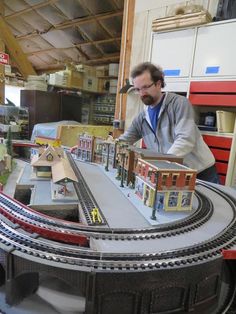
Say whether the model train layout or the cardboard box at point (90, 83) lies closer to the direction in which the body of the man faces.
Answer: the model train layout

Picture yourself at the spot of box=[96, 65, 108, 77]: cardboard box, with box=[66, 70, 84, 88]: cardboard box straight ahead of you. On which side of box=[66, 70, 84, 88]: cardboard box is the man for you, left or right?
left

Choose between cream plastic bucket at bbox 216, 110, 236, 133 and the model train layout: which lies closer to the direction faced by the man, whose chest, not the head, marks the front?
the model train layout

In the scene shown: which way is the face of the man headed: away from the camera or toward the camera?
toward the camera

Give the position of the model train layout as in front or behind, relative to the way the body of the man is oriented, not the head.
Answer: in front

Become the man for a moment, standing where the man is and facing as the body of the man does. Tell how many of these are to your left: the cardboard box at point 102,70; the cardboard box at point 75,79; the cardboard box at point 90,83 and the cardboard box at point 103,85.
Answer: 0

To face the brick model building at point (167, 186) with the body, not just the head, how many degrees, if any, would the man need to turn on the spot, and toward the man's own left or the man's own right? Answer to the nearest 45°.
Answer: approximately 45° to the man's own left

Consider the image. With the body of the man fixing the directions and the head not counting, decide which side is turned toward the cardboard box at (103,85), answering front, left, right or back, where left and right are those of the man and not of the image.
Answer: right

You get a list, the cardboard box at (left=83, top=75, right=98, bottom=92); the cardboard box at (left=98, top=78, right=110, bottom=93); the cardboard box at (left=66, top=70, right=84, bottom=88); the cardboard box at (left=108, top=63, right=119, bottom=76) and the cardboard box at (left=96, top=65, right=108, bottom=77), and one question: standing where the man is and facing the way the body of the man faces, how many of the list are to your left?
0

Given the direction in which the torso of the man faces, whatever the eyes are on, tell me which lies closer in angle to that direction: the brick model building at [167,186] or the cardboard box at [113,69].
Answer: the brick model building

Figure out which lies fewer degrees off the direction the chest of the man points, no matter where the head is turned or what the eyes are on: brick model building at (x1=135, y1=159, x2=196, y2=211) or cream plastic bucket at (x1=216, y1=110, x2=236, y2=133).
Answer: the brick model building

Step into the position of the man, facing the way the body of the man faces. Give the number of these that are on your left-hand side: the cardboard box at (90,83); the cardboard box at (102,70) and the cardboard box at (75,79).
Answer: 0

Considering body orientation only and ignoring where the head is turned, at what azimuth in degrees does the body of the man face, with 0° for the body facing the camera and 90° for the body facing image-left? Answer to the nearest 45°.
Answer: approximately 45°

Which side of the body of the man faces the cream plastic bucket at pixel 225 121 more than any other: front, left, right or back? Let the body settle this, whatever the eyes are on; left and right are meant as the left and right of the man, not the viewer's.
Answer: back

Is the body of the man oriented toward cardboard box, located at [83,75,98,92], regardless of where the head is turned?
no

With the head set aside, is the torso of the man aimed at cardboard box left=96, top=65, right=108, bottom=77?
no
